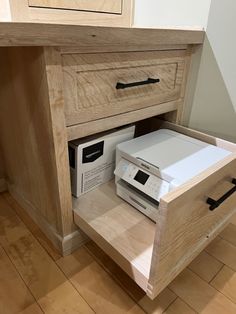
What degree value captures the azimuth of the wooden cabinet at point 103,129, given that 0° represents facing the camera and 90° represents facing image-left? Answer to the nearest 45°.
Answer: approximately 315°
